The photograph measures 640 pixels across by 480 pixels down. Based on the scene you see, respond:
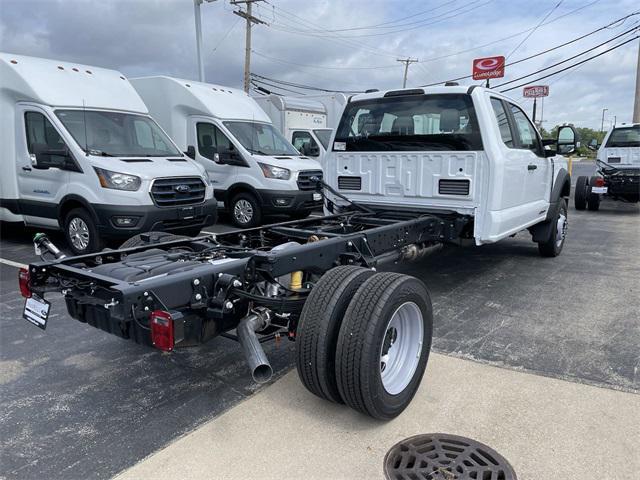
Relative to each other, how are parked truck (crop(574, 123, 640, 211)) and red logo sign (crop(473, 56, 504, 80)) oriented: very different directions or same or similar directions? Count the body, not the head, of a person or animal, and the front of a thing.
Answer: very different directions

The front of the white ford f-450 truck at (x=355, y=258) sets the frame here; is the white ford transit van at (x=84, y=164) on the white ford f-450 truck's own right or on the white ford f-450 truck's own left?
on the white ford f-450 truck's own left

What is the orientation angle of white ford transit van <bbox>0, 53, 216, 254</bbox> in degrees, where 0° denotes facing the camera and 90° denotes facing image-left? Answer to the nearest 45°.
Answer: approximately 315°

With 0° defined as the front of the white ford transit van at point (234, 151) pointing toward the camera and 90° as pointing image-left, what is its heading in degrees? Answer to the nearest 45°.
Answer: approximately 315°

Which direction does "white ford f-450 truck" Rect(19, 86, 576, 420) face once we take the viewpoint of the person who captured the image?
facing away from the viewer and to the right of the viewer

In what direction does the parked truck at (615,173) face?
away from the camera

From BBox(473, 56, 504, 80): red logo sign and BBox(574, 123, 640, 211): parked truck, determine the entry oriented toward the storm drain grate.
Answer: the red logo sign

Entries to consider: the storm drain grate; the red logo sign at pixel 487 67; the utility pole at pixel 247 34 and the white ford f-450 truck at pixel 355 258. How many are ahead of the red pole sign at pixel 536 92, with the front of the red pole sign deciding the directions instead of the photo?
4

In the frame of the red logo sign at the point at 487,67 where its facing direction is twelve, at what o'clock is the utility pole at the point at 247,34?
The utility pole is roughly at 1 o'clock from the red logo sign.

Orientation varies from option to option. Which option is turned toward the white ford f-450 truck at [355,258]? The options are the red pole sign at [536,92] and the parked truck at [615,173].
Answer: the red pole sign
